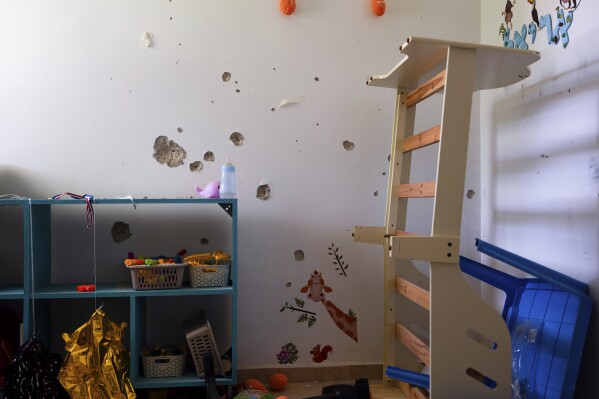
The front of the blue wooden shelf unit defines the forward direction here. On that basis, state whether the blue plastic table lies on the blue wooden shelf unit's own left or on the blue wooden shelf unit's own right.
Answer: on the blue wooden shelf unit's own left

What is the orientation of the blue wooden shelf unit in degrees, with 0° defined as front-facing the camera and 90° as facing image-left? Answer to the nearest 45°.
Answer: approximately 0°

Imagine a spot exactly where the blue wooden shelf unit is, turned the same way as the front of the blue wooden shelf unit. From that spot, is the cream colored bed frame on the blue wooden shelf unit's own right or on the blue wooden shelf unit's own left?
on the blue wooden shelf unit's own left
